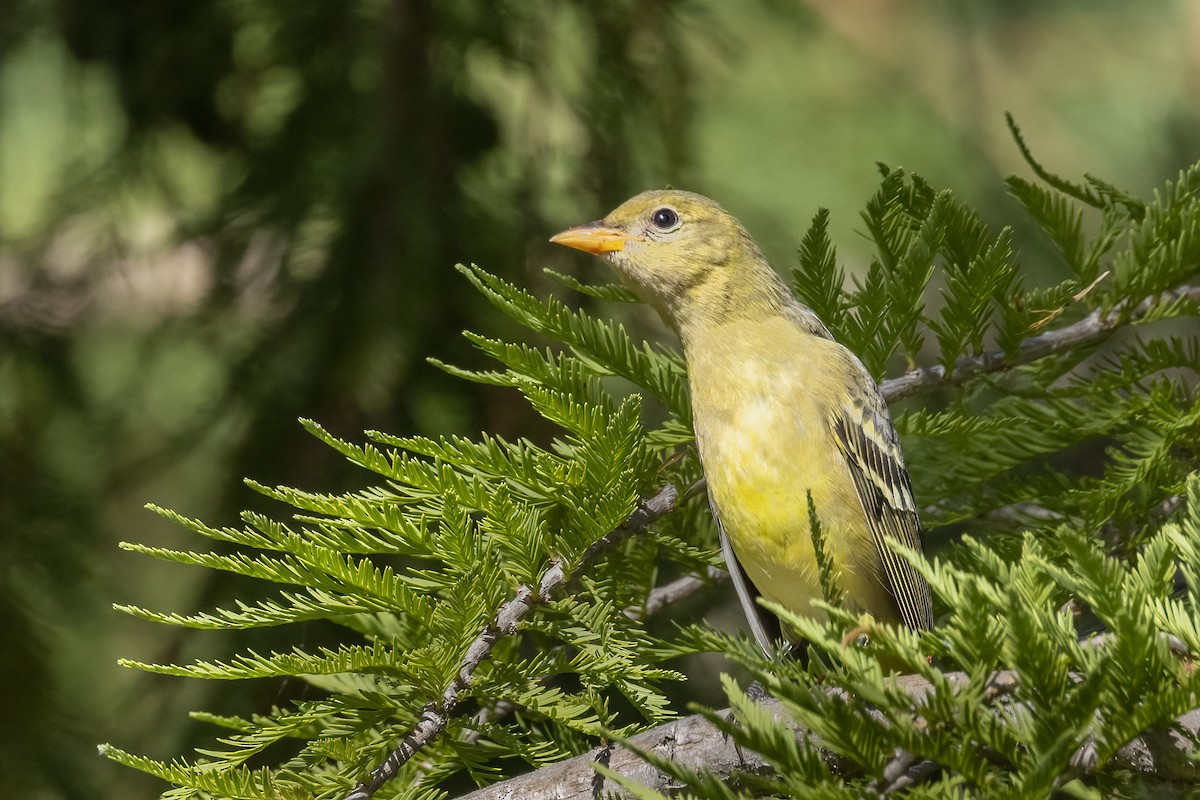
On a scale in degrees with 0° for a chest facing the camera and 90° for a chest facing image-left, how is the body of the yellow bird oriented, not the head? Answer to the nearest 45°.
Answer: approximately 45°

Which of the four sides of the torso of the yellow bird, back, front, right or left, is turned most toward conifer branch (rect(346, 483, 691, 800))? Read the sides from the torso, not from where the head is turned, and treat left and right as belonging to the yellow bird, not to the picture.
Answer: front
